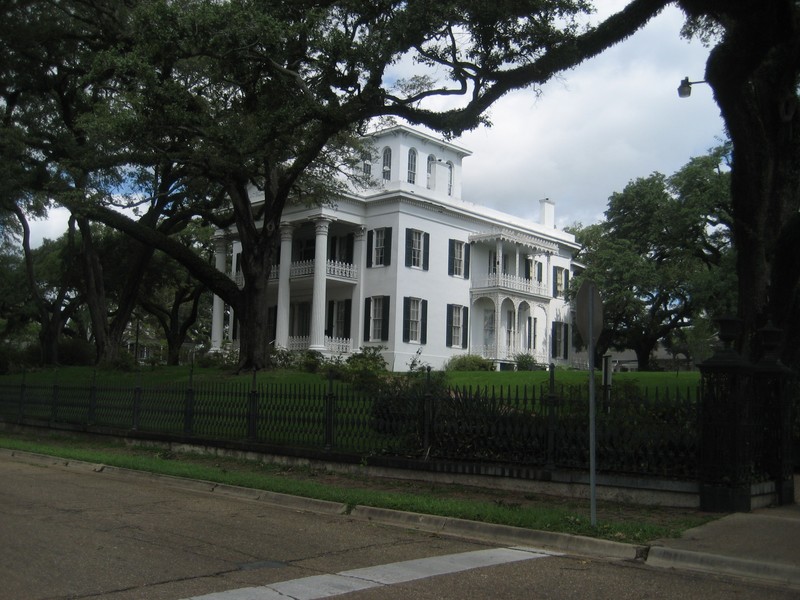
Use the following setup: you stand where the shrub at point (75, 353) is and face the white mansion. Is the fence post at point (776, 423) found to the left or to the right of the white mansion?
right

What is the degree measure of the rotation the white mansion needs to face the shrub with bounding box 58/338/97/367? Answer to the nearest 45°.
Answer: approximately 45° to its right

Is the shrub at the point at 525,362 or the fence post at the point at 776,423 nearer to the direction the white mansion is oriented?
the fence post

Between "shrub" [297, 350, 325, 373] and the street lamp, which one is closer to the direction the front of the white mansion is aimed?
the shrub

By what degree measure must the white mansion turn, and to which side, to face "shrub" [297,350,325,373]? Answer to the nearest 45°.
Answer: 0° — it already faces it

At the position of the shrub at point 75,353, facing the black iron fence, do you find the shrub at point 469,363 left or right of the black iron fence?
left

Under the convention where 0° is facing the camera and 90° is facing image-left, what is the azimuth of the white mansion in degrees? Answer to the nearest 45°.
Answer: approximately 45°
